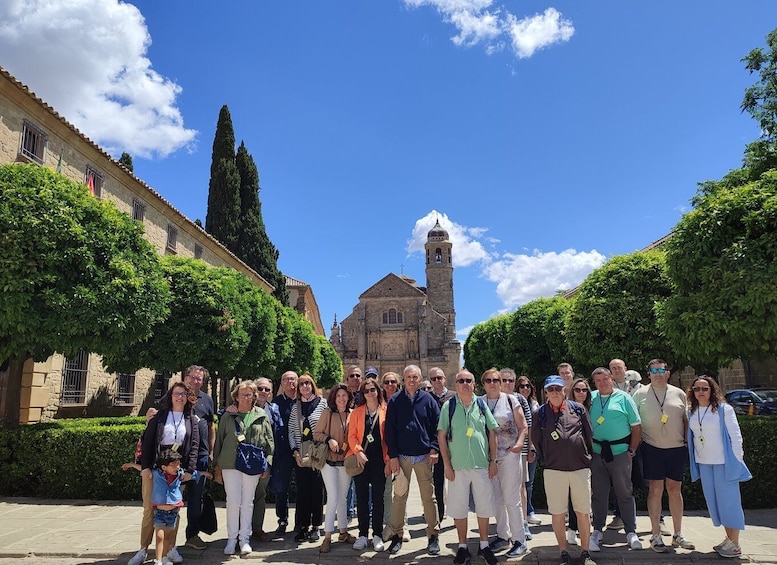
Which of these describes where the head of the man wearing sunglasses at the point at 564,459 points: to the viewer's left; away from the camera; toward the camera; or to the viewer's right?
toward the camera

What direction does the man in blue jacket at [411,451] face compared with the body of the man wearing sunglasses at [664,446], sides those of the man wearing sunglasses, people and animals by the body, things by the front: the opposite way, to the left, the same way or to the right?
the same way

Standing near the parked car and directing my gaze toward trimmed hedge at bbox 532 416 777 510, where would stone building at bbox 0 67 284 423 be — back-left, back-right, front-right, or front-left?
front-right

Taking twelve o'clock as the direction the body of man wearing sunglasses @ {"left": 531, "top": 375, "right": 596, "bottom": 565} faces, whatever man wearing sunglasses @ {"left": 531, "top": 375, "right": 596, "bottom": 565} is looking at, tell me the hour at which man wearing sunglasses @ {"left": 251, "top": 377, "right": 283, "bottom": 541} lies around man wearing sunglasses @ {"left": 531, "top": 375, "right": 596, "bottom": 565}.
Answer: man wearing sunglasses @ {"left": 251, "top": 377, "right": 283, "bottom": 541} is roughly at 3 o'clock from man wearing sunglasses @ {"left": 531, "top": 375, "right": 596, "bottom": 565}.

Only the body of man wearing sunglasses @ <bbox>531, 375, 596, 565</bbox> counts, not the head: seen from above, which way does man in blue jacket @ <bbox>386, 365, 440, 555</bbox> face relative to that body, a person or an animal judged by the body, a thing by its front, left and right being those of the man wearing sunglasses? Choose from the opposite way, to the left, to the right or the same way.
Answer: the same way

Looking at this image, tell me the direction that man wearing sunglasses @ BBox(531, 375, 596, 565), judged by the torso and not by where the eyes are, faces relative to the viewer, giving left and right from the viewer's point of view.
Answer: facing the viewer

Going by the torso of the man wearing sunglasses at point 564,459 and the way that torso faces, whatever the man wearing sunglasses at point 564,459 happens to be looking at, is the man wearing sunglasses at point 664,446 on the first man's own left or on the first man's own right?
on the first man's own left

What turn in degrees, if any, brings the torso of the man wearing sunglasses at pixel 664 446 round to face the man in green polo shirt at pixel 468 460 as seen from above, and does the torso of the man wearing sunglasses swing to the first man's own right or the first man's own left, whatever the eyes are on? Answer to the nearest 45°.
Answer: approximately 45° to the first man's own right

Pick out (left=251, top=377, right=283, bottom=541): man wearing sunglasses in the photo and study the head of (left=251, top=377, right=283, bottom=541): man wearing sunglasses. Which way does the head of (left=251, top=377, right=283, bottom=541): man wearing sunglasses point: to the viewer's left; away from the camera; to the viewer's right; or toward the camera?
toward the camera

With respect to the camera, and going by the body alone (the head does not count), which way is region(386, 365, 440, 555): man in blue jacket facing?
toward the camera

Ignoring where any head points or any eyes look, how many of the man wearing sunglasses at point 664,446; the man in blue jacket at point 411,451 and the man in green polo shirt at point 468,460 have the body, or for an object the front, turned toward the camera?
3

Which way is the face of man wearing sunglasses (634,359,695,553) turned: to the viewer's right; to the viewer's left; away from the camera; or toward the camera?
toward the camera

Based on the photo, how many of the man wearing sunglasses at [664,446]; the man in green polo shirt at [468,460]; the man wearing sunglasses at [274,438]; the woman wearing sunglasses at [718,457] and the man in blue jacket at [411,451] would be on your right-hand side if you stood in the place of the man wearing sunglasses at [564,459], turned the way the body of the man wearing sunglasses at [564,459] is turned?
3

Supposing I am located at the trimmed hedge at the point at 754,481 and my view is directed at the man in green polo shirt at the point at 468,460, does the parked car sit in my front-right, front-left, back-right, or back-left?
back-right

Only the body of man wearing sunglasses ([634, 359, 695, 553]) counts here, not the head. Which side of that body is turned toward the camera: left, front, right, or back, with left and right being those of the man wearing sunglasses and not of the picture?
front
